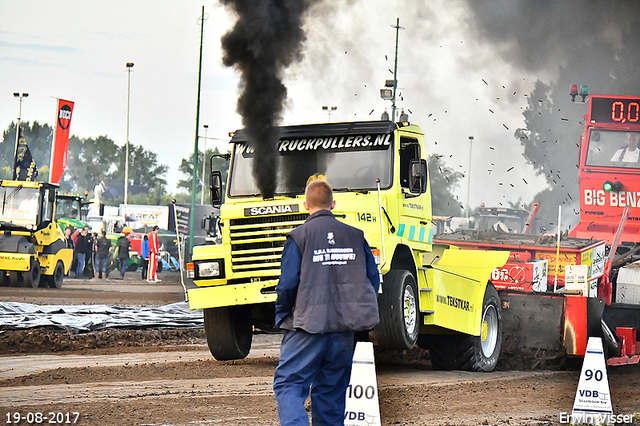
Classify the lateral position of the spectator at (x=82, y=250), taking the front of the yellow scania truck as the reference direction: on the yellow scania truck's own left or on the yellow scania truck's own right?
on the yellow scania truck's own right

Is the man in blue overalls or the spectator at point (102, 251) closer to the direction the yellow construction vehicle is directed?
the man in blue overalls

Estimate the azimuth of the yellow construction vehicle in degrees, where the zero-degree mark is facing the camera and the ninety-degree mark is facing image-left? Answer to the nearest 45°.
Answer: approximately 45°

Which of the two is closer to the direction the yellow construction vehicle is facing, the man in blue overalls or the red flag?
the man in blue overalls

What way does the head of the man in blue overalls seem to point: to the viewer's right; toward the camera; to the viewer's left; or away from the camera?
away from the camera

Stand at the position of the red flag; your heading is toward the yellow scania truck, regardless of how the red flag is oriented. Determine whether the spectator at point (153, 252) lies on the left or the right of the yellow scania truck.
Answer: left

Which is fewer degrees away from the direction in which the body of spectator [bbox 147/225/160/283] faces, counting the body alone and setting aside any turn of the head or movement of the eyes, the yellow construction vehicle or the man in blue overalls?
the man in blue overalls

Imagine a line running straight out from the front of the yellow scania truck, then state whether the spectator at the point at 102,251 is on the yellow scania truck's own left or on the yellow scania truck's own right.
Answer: on the yellow scania truck's own right

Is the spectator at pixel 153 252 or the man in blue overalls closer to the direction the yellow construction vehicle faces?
the man in blue overalls
